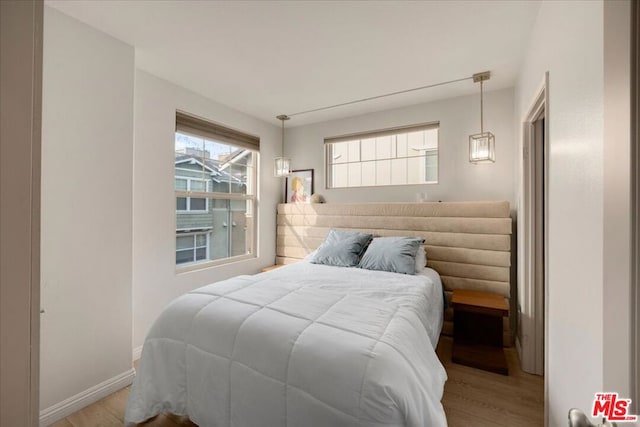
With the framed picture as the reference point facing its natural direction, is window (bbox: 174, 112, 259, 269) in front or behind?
in front

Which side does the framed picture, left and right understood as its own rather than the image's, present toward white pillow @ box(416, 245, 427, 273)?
left

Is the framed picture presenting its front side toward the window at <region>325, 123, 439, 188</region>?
no

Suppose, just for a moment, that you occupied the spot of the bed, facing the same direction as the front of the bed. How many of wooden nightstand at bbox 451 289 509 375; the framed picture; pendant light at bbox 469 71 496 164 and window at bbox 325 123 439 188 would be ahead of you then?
0

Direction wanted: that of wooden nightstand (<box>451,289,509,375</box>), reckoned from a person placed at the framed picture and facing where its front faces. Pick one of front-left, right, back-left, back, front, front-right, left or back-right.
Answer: left

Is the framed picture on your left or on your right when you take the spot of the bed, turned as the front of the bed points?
on your right

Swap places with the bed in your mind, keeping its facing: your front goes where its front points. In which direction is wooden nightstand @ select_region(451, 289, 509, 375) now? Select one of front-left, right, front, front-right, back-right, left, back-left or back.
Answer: back

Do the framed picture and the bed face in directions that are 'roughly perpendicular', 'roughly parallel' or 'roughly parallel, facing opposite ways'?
roughly parallel

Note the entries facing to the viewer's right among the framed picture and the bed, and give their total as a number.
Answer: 0

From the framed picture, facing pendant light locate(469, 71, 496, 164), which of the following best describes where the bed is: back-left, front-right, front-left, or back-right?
front-right

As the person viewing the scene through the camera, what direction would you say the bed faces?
facing the viewer and to the left of the viewer
